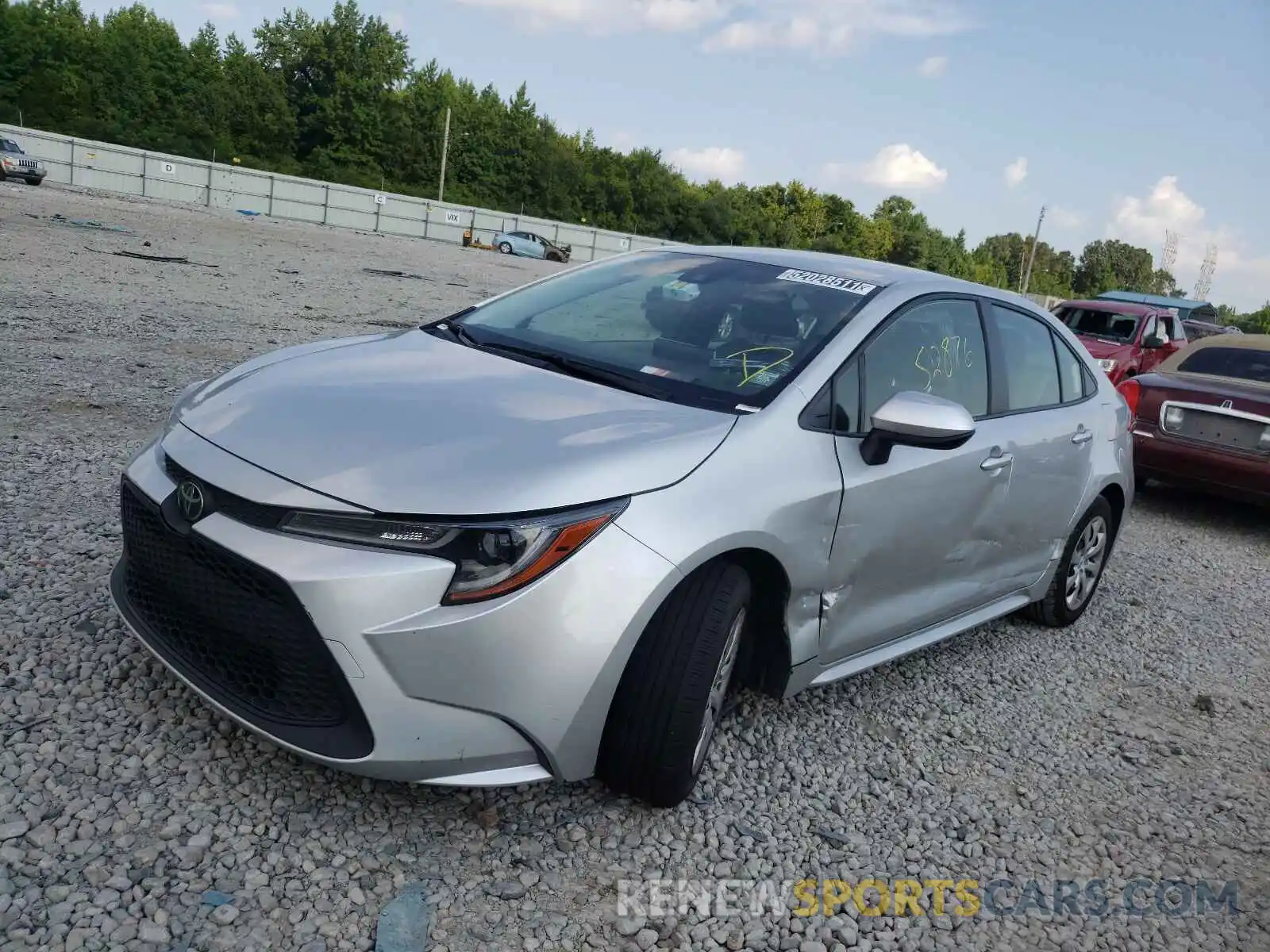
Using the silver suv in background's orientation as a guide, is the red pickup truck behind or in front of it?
in front

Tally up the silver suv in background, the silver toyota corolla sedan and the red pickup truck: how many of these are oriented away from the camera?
0

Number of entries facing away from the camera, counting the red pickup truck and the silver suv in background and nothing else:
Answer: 0

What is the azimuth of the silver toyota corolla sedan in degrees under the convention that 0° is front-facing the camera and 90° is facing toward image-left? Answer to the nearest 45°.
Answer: approximately 45°

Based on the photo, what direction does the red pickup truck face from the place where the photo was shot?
facing the viewer and to the left of the viewer

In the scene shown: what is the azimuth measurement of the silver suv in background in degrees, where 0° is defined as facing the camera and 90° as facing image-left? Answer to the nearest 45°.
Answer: approximately 315°

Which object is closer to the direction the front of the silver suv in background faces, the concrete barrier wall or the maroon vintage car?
the maroon vintage car

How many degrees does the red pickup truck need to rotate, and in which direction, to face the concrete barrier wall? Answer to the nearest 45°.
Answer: approximately 90° to its right

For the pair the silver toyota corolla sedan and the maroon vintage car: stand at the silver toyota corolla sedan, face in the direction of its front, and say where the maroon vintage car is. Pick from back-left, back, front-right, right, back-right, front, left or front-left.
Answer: back

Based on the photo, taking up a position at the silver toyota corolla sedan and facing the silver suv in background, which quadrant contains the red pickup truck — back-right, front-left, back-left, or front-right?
front-right

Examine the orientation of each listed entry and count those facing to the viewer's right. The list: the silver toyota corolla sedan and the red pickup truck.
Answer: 0

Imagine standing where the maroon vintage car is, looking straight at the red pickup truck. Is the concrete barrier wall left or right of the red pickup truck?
left

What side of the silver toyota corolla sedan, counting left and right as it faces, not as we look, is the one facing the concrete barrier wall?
right

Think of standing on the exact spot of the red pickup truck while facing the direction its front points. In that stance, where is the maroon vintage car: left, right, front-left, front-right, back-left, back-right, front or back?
front-left
